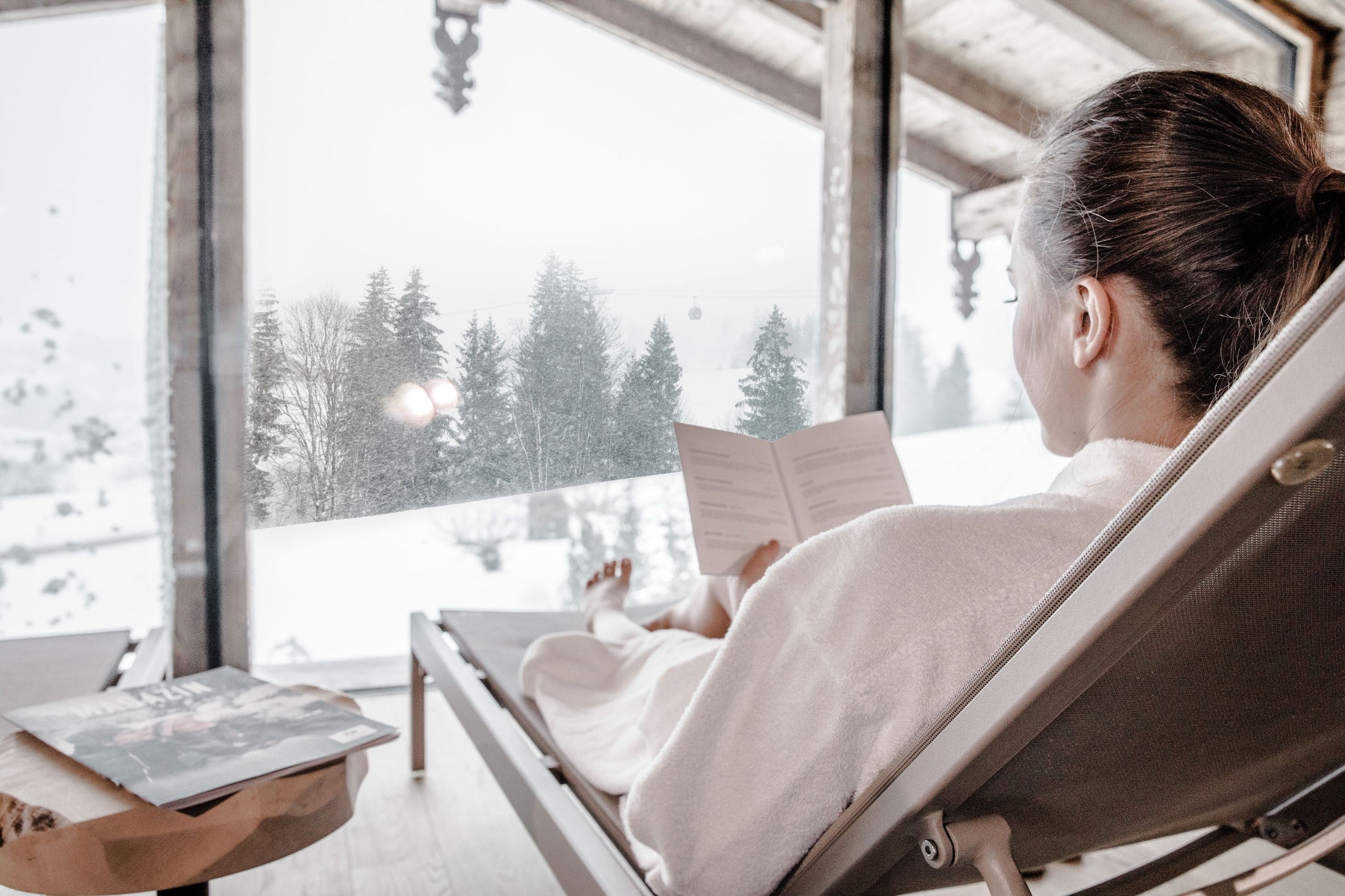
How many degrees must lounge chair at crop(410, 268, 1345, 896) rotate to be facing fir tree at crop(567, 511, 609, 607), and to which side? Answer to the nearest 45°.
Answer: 0° — it already faces it

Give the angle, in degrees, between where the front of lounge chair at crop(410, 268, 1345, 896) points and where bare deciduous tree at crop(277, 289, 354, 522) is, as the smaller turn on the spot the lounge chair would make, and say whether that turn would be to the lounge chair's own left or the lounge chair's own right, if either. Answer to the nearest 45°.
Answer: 0° — it already faces it

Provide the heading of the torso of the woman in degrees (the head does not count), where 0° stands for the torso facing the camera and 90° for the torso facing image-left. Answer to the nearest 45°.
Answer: approximately 135°

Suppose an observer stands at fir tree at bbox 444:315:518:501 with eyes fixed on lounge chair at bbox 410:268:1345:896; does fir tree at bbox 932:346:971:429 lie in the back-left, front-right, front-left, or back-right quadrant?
back-left

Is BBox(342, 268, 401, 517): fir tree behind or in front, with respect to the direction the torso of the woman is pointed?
in front

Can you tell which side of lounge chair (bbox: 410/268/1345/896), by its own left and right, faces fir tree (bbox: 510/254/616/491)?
front

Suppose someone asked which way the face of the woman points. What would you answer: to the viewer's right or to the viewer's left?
to the viewer's left

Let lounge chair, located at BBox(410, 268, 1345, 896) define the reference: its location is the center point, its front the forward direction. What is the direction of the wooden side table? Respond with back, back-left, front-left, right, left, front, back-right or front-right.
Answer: front-left

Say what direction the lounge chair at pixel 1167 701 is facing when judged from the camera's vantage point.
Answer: facing away from the viewer and to the left of the viewer

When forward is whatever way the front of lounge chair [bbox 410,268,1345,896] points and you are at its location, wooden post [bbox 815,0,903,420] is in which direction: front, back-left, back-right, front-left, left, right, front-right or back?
front-right
